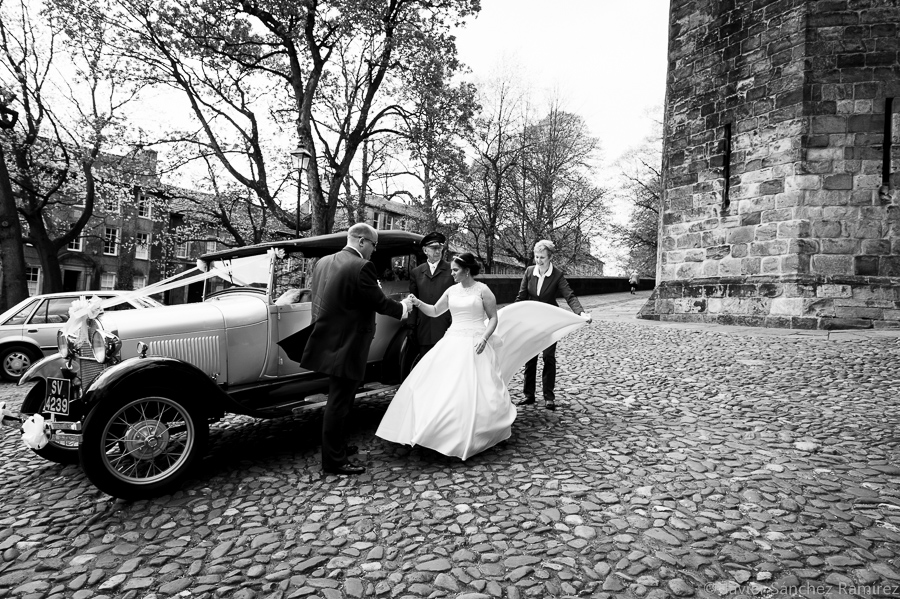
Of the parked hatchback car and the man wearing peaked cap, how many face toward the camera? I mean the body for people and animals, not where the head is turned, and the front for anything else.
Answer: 1

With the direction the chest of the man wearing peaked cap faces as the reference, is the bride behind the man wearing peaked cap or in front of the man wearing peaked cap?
in front

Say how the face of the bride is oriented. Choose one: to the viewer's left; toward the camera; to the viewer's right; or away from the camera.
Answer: to the viewer's left

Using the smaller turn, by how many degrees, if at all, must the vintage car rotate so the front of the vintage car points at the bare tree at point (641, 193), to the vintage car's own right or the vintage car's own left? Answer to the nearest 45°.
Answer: approximately 180°

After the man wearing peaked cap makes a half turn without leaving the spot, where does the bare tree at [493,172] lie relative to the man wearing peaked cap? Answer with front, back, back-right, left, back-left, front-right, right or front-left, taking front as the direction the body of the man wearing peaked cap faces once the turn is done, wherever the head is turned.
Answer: front

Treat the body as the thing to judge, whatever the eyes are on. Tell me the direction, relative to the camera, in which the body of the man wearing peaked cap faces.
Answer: toward the camera

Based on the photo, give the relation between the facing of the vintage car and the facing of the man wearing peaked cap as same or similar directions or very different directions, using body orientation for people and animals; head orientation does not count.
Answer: same or similar directions

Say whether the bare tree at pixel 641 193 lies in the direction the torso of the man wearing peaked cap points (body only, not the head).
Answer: no

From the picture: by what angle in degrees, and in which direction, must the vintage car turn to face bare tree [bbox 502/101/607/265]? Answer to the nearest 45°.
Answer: approximately 180°

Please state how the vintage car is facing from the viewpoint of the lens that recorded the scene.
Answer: facing the viewer and to the left of the viewer

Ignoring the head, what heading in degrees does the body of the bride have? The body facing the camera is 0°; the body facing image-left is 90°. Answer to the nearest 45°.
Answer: approximately 45°

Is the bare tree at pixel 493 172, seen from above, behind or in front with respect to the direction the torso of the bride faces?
behind

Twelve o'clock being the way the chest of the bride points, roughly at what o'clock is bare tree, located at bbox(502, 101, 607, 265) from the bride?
The bare tree is roughly at 5 o'clock from the bride.
